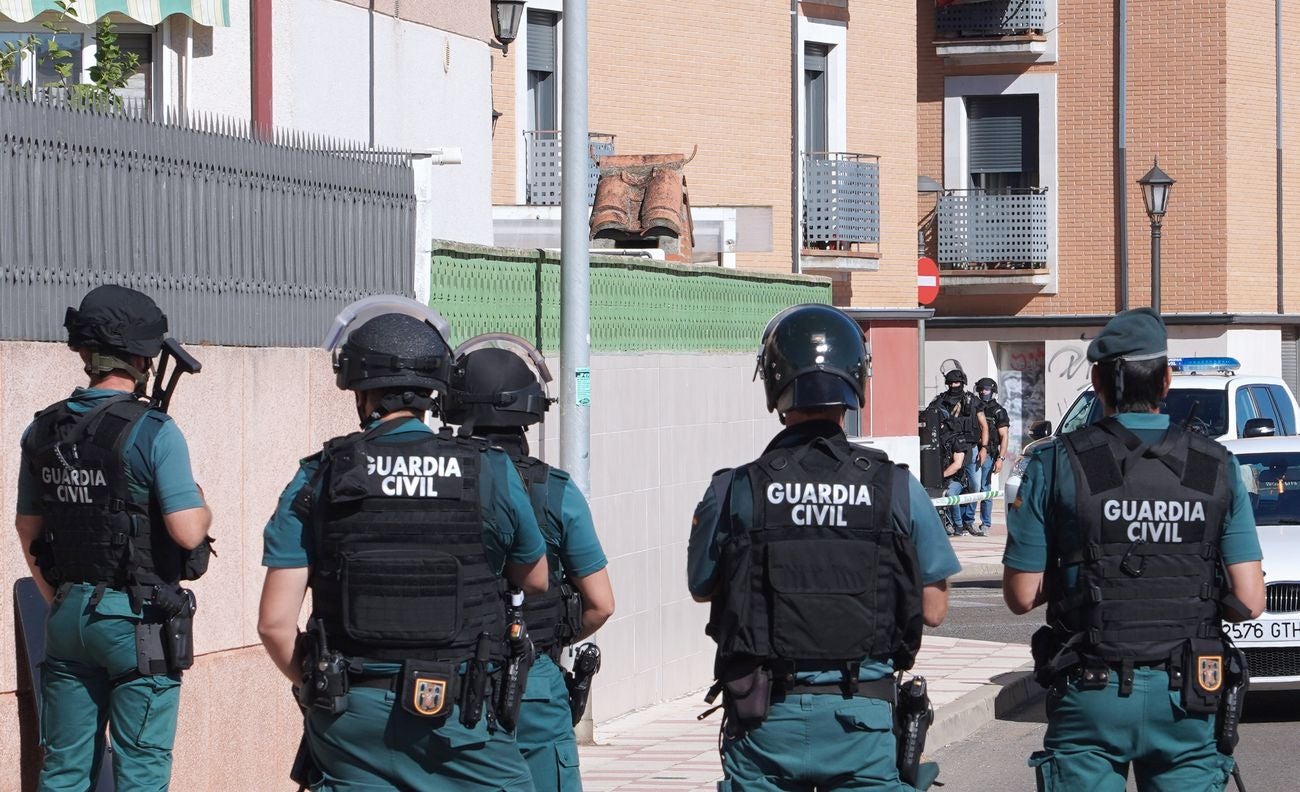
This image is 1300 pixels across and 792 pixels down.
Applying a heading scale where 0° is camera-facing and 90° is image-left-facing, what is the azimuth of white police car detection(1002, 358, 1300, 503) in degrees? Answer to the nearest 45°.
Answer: approximately 45°

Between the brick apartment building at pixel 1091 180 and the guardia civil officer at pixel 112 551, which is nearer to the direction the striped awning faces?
the guardia civil officer

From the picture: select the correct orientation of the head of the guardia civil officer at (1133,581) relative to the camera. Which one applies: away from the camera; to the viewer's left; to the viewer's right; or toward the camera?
away from the camera

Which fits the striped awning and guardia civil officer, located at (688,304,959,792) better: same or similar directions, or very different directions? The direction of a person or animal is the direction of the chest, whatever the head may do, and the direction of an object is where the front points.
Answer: very different directions

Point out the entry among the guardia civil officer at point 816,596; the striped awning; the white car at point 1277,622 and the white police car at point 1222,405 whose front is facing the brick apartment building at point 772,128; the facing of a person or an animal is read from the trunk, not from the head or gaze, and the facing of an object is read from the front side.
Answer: the guardia civil officer

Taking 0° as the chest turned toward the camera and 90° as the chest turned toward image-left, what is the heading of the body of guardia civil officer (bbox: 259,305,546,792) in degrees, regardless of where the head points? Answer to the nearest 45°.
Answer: approximately 180°

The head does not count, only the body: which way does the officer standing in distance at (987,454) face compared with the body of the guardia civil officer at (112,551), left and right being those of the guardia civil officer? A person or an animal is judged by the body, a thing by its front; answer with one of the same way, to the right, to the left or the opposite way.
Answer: the opposite way

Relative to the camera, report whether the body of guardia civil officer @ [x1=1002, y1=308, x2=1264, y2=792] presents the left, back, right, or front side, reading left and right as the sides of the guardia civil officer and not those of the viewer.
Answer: back

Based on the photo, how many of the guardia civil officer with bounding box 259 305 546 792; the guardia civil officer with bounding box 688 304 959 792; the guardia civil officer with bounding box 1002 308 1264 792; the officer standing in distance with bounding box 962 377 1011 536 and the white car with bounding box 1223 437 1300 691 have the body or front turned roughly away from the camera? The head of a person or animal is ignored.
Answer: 3

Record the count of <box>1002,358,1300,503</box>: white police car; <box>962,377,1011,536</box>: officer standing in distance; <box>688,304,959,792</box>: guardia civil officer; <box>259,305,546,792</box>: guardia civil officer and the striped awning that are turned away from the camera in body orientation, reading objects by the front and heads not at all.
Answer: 2

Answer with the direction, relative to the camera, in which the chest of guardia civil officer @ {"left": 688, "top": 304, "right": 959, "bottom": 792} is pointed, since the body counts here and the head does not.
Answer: away from the camera
